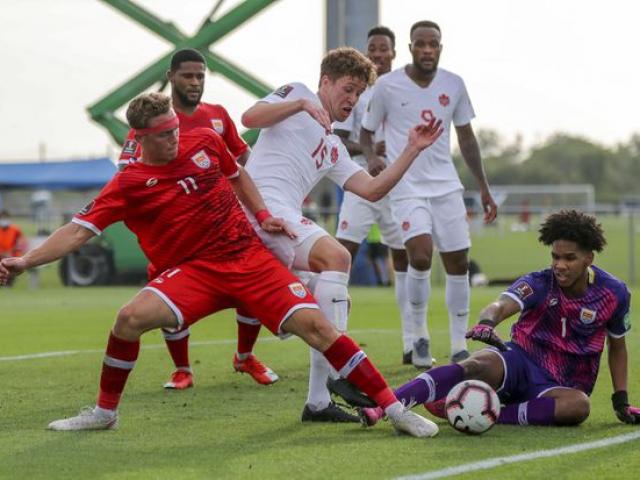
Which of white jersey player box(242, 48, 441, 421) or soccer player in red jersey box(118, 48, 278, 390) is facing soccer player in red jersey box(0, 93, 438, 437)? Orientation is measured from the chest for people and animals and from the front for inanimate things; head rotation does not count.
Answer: soccer player in red jersey box(118, 48, 278, 390)

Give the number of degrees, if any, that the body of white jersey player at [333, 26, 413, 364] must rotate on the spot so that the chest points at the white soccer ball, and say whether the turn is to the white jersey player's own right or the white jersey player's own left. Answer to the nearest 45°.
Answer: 0° — they already face it

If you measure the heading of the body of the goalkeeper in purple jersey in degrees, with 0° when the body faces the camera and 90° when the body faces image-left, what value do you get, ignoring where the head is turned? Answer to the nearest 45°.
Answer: approximately 45°

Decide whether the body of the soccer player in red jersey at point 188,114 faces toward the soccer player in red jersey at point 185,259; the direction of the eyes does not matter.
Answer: yes

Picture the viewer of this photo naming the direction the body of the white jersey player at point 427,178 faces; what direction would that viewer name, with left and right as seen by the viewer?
facing the viewer

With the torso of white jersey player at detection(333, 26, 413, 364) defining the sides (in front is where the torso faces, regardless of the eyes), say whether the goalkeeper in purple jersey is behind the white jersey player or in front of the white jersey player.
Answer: in front

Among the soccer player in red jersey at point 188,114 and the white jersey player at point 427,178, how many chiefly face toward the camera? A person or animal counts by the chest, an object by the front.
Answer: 2

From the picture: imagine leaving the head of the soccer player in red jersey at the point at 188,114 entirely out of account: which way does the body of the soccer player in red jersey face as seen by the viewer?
toward the camera

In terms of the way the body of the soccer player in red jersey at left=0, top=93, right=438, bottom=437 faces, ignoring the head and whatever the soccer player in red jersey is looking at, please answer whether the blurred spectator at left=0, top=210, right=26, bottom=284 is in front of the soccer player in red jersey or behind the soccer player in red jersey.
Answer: behind

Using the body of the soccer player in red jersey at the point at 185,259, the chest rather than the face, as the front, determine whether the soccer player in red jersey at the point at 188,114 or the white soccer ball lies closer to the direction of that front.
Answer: the white soccer ball
